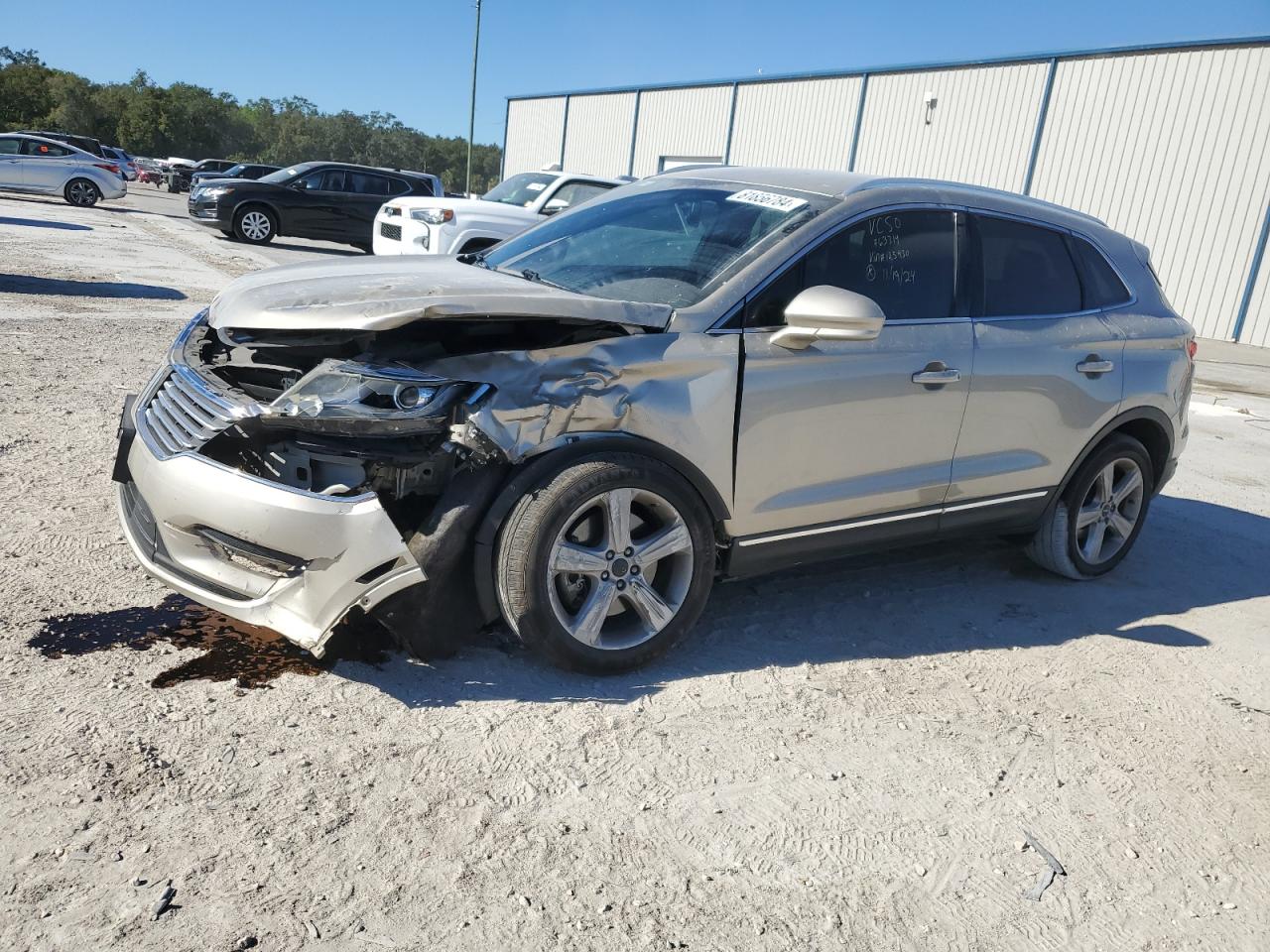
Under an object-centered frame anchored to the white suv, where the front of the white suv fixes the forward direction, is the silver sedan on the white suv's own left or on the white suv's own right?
on the white suv's own right

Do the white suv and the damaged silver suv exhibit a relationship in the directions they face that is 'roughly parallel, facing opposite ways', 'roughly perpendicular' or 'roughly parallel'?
roughly parallel

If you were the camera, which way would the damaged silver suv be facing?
facing the viewer and to the left of the viewer

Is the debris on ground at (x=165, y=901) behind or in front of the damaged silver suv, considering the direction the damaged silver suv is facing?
in front

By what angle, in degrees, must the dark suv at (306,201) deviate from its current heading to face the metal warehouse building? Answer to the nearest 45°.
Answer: approximately 180°

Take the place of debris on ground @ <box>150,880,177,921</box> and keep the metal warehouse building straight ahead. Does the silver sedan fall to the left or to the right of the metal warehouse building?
left

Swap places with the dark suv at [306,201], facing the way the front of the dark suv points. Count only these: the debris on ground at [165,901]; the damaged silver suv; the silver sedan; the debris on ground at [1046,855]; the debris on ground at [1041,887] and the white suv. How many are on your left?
5

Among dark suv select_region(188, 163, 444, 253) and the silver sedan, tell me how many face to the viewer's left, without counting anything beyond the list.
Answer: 2

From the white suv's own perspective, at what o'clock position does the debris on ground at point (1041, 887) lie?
The debris on ground is roughly at 10 o'clock from the white suv.

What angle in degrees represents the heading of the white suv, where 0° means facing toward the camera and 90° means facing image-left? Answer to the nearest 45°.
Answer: approximately 45°

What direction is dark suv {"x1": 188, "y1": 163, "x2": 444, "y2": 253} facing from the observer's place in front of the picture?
facing to the left of the viewer

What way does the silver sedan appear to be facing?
to the viewer's left

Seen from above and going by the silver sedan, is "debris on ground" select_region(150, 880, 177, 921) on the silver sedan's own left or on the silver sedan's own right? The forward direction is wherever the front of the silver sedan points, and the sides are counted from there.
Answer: on the silver sedan's own left

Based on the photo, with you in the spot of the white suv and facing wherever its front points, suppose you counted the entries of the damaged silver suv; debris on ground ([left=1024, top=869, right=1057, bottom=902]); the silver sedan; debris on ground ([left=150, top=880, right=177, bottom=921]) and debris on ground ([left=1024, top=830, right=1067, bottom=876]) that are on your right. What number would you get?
1
